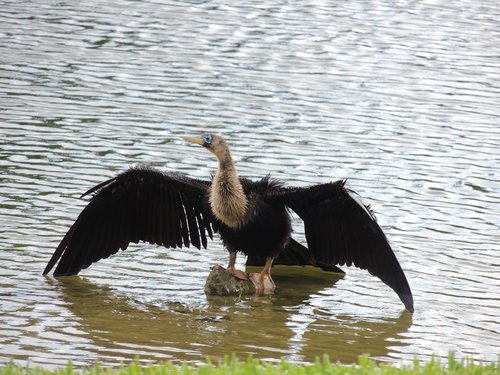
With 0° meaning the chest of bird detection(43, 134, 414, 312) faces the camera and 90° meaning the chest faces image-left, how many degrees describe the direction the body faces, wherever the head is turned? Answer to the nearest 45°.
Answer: approximately 45°
